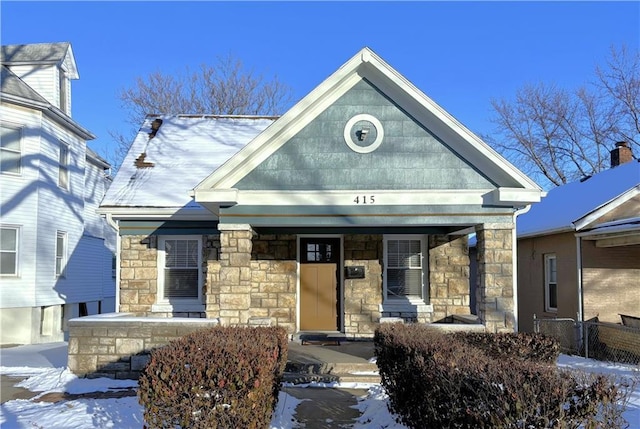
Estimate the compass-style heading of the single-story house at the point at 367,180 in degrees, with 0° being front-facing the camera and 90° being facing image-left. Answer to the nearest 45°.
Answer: approximately 0°

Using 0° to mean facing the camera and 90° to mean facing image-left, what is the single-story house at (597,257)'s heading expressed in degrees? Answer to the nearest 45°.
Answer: approximately 315°

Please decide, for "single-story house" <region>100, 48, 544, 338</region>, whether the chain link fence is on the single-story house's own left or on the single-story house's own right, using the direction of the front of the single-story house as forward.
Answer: on the single-story house's own left

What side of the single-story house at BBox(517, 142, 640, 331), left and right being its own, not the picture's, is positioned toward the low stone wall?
right

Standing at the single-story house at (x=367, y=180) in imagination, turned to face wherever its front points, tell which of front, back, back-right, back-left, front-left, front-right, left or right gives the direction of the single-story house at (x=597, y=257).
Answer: back-left

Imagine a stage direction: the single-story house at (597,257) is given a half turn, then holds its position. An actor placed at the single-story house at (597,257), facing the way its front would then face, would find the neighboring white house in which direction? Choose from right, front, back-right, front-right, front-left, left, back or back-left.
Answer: front-left
